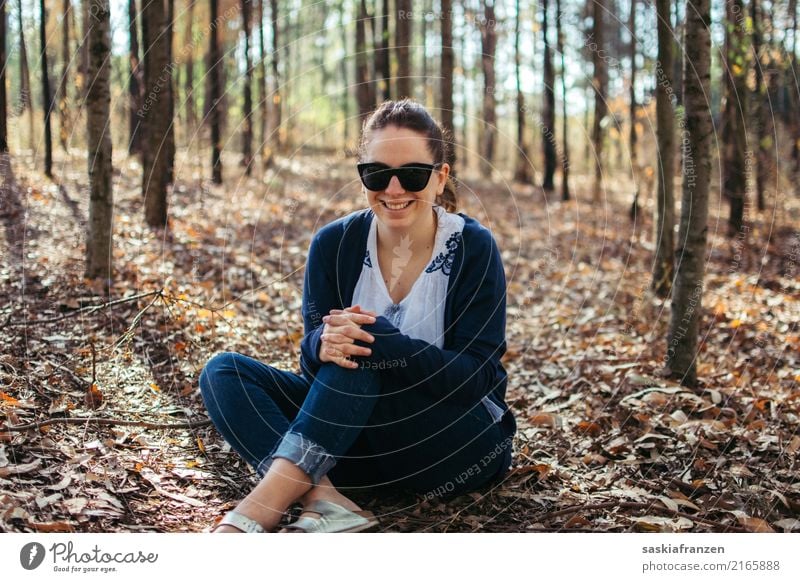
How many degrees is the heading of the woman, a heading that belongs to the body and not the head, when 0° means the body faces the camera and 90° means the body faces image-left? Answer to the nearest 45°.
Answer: approximately 45°

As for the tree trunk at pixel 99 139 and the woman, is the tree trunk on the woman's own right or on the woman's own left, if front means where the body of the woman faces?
on the woman's own right

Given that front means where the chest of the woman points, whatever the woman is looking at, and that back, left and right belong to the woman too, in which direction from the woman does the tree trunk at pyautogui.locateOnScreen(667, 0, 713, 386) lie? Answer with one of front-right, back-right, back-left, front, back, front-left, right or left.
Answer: back
